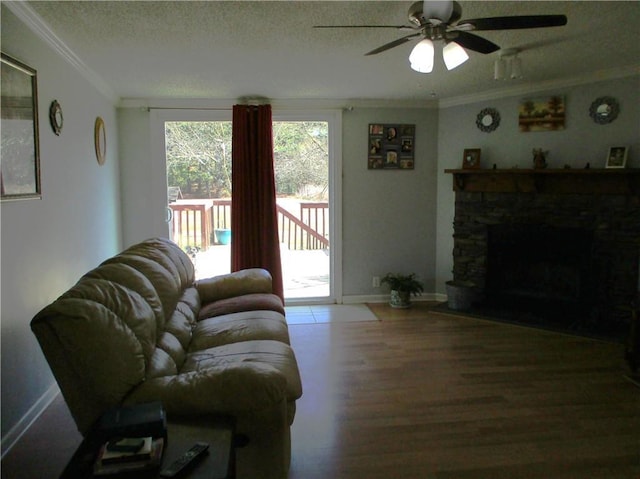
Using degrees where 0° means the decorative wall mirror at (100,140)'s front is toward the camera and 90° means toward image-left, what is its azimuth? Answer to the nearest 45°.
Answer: approximately 315°

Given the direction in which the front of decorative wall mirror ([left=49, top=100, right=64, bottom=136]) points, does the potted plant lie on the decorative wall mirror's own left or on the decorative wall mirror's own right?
on the decorative wall mirror's own left

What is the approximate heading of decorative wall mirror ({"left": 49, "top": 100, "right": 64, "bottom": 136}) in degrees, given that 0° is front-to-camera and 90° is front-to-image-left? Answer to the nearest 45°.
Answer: approximately 315°

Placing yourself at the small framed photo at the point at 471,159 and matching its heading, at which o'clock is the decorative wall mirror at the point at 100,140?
The decorative wall mirror is roughly at 2 o'clock from the small framed photo.

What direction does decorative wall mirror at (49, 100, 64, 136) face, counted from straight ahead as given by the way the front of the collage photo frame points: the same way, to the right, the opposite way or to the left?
to the left

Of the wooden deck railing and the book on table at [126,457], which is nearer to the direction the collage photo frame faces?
the book on table

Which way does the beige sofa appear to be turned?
to the viewer's right
